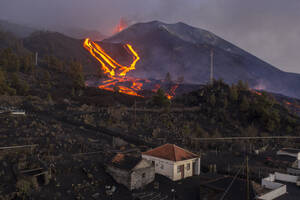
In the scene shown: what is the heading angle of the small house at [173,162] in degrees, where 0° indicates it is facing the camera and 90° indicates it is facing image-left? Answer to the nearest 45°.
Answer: approximately 315°

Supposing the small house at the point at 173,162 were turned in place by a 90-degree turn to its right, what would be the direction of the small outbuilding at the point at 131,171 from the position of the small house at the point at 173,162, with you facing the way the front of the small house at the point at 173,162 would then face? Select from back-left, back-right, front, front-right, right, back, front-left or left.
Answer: front

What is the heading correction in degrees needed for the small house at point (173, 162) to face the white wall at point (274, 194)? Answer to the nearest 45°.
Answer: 0° — it already faces it

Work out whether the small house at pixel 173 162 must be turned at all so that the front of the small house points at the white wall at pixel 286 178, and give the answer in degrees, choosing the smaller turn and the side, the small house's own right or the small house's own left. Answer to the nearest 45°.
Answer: approximately 45° to the small house's own left
